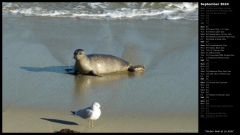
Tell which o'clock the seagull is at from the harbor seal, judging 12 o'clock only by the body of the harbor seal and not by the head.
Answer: The seagull is roughly at 9 o'clock from the harbor seal.

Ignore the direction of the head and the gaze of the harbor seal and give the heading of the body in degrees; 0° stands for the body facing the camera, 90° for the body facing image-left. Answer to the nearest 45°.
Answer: approximately 90°
